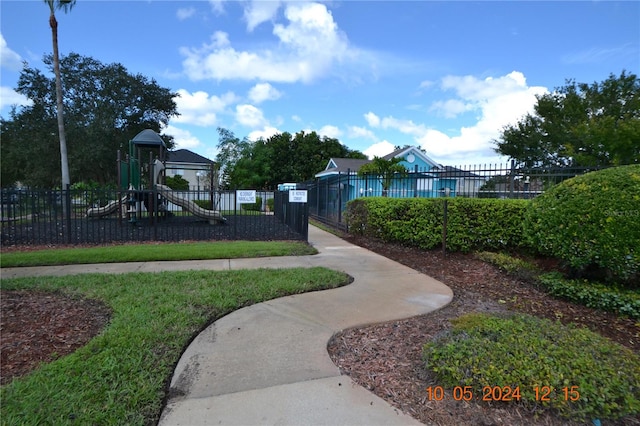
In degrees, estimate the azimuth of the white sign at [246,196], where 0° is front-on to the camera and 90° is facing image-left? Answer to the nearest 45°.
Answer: approximately 0°

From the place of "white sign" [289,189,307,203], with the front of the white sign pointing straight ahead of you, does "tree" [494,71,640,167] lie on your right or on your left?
on your left

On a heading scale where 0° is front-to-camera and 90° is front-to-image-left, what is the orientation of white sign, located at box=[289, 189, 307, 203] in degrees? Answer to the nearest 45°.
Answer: approximately 0°

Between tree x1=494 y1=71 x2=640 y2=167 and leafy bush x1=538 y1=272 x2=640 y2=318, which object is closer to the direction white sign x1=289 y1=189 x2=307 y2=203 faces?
the leafy bush

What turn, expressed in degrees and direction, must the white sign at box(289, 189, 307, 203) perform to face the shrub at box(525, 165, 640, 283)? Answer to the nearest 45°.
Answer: approximately 45° to its left

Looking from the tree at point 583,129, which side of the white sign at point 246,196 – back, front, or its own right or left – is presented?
left

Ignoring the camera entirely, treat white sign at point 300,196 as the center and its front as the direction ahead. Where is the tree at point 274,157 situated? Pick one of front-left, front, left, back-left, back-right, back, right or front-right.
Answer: back

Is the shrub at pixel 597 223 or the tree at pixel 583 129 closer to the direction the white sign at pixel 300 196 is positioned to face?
the shrub

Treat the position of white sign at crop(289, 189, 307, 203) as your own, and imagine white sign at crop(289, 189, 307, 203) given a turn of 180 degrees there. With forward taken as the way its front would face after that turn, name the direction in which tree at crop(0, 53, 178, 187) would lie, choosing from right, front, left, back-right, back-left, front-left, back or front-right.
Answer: front-left

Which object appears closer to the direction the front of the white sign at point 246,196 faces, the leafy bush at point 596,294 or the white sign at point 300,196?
the leafy bush

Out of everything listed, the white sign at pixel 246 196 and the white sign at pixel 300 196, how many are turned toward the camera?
2
